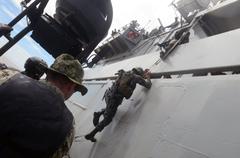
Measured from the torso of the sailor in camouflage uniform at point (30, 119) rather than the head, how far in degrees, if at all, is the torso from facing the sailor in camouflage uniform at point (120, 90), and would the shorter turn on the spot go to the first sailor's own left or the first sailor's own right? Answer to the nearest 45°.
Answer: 0° — they already face them

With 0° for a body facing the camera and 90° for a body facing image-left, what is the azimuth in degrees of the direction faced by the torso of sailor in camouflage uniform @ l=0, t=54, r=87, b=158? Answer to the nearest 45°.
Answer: approximately 225°

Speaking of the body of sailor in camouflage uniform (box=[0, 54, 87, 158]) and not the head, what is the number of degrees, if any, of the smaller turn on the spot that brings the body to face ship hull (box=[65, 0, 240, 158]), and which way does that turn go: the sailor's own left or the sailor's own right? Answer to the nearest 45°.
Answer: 0° — they already face it

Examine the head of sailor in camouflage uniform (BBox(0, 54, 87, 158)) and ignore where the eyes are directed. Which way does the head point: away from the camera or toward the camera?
away from the camera
